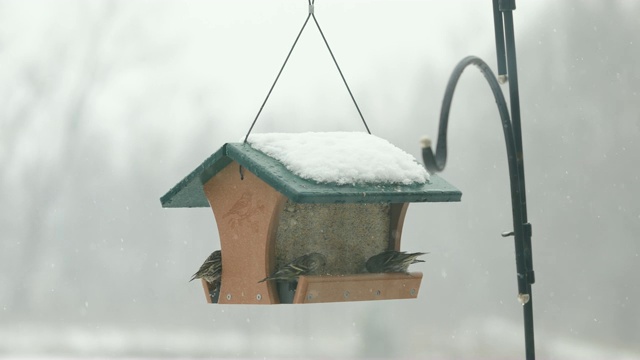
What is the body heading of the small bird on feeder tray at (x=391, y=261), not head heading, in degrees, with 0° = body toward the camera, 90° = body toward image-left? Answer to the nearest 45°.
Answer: approximately 90°

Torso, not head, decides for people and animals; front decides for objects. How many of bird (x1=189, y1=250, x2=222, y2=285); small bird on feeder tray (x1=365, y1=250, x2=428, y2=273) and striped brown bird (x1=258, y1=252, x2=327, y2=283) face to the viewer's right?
2

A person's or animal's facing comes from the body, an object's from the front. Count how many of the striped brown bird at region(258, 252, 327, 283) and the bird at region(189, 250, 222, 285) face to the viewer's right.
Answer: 2

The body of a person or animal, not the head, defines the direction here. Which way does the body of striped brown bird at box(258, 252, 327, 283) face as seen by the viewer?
to the viewer's right

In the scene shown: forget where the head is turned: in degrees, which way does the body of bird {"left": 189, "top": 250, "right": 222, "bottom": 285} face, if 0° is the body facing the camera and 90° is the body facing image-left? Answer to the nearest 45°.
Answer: approximately 270°
